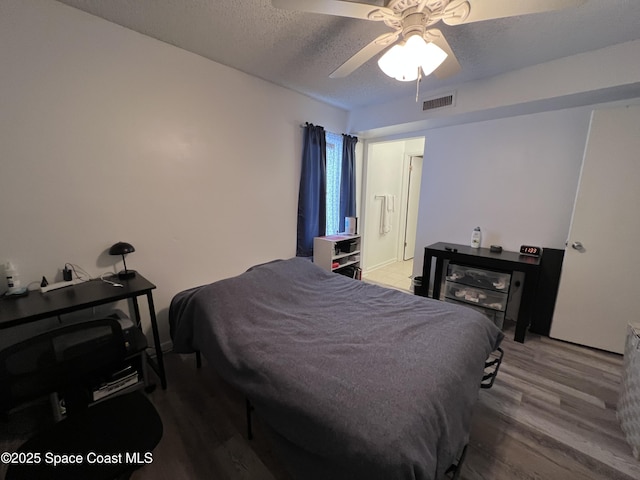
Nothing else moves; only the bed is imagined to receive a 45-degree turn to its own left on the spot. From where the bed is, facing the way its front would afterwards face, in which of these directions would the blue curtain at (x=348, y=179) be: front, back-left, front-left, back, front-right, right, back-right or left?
left

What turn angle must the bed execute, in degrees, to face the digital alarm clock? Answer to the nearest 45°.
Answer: approximately 90° to its left

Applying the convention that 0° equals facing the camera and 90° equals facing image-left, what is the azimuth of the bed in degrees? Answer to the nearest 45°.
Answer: approximately 315°

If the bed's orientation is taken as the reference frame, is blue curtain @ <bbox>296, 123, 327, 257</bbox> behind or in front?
behind

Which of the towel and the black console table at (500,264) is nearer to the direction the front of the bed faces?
the black console table

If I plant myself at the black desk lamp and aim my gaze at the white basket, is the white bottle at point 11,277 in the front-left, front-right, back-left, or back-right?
back-right

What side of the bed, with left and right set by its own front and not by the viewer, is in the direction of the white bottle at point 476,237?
left
